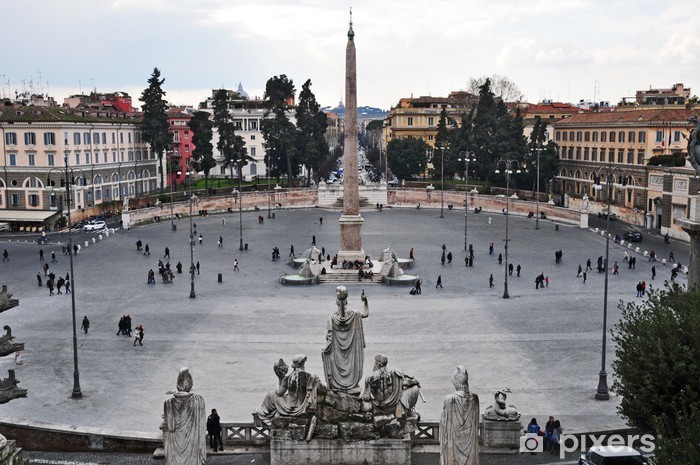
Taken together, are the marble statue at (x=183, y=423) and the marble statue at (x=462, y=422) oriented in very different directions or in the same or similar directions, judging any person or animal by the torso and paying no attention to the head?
same or similar directions

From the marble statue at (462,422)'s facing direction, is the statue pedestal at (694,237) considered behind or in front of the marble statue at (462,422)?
in front

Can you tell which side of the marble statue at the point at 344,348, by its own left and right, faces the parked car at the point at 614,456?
right

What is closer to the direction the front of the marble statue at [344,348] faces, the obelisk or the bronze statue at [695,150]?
the obelisk

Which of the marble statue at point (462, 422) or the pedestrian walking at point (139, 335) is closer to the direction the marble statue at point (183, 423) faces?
the pedestrian walking

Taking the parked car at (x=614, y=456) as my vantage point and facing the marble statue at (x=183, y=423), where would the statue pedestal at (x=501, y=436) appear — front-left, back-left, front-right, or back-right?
front-right

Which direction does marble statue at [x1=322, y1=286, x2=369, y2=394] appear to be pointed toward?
away from the camera

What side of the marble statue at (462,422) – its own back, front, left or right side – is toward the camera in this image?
back

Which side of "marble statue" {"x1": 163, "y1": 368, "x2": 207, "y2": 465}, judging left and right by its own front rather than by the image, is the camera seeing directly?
back

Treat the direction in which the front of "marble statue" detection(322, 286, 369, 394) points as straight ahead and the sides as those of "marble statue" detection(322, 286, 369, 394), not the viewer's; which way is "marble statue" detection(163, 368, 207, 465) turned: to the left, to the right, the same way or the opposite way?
the same way
